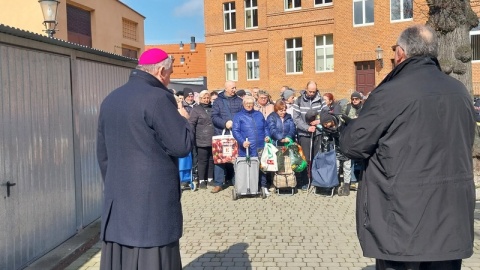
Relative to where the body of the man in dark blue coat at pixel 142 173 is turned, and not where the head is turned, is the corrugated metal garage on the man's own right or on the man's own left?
on the man's own left

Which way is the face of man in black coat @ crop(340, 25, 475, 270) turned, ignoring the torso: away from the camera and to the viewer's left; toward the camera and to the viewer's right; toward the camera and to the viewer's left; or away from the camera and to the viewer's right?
away from the camera and to the viewer's left

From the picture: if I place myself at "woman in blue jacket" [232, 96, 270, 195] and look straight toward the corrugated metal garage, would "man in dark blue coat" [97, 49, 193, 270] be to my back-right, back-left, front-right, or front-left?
front-left

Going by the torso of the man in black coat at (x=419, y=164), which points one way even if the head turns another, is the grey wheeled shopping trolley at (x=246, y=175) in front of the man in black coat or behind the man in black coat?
in front

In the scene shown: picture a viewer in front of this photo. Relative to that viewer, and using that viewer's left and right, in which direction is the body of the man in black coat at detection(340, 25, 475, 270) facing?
facing away from the viewer and to the left of the viewer

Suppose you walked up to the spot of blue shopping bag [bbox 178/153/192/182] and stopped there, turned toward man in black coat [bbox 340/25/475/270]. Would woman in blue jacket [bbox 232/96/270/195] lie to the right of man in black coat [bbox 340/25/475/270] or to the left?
left

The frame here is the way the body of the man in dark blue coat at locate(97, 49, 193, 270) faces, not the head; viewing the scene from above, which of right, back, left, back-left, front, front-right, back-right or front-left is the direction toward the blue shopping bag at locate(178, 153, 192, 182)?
front-left

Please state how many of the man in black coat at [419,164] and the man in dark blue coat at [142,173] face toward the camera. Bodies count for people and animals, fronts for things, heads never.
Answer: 0

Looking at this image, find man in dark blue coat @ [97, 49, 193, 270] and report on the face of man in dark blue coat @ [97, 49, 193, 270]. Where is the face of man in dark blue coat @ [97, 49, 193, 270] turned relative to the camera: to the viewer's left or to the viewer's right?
to the viewer's right

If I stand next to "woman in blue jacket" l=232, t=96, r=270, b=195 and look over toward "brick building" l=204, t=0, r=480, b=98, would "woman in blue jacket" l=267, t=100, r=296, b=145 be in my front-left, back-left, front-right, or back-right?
front-right

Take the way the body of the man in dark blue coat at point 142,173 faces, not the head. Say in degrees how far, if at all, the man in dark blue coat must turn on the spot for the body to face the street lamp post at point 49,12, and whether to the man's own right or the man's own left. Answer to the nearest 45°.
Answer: approximately 45° to the man's own left

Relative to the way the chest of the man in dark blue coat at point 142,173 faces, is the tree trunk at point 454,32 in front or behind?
in front

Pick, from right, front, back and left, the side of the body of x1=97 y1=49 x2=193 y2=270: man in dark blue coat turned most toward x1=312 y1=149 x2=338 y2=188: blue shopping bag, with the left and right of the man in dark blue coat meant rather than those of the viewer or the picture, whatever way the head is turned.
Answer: front

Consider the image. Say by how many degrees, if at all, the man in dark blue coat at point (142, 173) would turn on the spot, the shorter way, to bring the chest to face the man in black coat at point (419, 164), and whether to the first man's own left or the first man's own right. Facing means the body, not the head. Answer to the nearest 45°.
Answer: approximately 90° to the first man's own right
